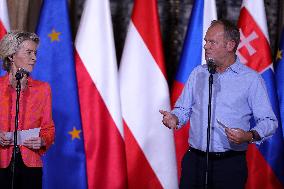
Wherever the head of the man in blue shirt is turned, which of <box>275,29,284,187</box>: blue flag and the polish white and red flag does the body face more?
the polish white and red flag

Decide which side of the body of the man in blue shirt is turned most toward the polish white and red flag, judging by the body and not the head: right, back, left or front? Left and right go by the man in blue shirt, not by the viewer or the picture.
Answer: right

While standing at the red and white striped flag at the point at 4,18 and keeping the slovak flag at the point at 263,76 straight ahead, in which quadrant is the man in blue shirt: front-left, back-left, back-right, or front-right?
front-right

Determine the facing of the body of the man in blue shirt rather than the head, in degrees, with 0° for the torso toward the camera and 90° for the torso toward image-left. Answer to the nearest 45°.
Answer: approximately 45°

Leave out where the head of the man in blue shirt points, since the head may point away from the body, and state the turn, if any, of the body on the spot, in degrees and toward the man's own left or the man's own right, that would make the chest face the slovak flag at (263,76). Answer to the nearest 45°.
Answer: approximately 135° to the man's own right

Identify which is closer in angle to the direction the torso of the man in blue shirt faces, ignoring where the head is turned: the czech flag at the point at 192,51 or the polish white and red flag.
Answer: the polish white and red flag

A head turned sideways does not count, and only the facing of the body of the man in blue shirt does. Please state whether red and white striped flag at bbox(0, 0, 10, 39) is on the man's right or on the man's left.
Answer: on the man's right

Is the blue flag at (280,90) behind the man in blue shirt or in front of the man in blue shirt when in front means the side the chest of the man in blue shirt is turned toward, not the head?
behind
